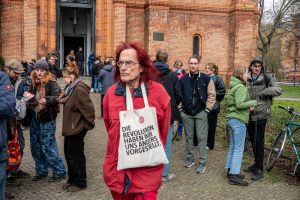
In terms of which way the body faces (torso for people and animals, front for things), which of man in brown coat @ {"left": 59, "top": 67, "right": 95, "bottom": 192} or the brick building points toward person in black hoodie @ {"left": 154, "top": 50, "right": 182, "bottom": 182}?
the brick building

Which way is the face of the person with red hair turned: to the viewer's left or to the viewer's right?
to the viewer's left

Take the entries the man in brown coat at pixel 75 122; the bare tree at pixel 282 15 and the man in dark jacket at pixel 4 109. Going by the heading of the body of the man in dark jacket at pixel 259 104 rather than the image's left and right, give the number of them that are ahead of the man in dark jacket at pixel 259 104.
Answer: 2

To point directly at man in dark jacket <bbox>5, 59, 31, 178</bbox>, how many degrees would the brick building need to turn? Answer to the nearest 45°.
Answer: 0° — it already faces them

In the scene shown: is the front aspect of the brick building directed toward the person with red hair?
yes

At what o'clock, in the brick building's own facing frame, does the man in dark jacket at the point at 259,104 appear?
The man in dark jacket is roughly at 12 o'clock from the brick building.

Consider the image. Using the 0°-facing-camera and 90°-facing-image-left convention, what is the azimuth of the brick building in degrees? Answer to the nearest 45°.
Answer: approximately 0°
